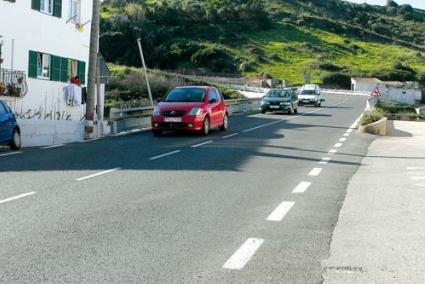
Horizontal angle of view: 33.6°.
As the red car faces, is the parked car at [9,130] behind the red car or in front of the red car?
in front

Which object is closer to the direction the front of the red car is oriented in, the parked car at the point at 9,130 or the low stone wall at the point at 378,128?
the parked car

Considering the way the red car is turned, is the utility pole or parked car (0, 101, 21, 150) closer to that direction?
the parked car

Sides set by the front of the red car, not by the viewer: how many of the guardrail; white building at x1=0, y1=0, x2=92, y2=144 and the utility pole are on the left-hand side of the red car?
0

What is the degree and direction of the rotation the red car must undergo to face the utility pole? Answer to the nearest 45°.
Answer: approximately 45° to its right

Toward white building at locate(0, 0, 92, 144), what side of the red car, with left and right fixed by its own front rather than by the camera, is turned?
right

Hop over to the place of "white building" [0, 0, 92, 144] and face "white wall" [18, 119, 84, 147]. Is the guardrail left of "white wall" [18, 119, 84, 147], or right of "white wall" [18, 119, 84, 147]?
left

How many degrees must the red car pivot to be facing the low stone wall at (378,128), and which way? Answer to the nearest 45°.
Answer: approximately 135° to its left

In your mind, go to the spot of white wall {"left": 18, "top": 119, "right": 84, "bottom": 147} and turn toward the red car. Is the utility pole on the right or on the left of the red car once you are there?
left

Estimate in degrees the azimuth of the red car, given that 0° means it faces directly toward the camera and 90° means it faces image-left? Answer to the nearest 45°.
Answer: approximately 45°

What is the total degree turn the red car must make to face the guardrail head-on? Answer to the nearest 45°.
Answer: approximately 90° to its right

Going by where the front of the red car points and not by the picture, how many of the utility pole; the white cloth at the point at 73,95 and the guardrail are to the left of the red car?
0
